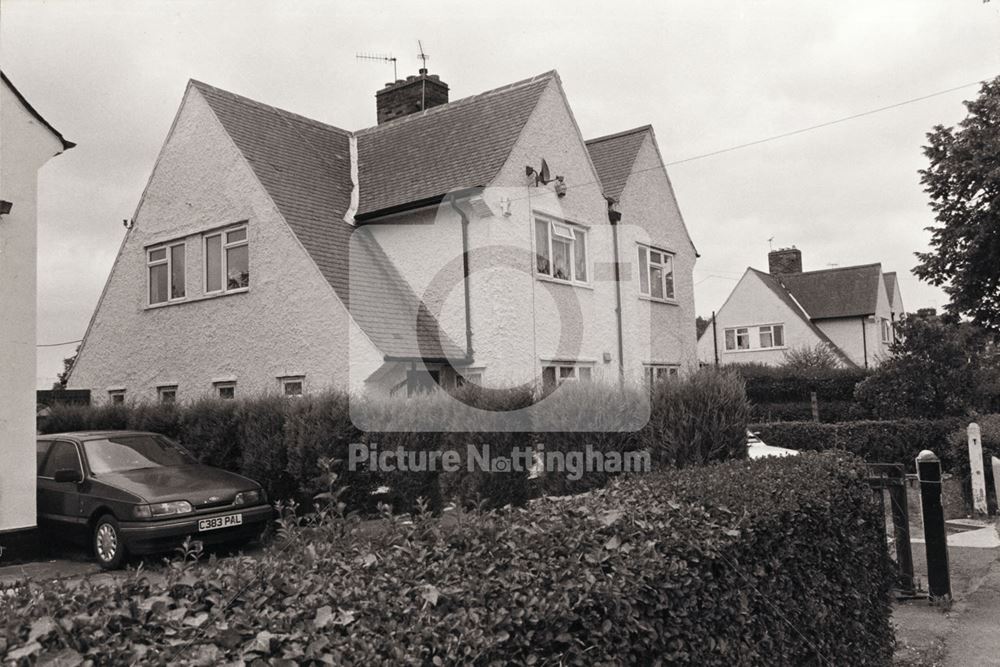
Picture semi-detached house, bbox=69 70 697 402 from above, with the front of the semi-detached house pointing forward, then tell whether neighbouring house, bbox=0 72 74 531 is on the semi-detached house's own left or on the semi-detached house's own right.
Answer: on the semi-detached house's own right

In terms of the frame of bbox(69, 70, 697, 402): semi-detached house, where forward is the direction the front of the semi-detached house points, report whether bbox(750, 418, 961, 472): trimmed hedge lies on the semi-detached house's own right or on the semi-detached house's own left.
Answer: on the semi-detached house's own left

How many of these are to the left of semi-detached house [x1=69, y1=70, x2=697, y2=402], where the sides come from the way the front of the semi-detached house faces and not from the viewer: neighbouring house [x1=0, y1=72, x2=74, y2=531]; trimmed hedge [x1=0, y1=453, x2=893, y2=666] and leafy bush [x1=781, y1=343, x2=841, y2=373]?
1

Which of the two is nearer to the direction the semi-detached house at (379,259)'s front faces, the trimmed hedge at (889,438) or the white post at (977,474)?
the white post

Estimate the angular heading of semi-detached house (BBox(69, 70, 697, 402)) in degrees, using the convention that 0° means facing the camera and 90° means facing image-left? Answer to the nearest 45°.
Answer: approximately 315°

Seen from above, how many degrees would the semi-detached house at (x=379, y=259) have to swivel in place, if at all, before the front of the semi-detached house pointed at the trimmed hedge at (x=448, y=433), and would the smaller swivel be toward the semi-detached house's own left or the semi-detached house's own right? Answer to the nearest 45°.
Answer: approximately 45° to the semi-detached house's own right

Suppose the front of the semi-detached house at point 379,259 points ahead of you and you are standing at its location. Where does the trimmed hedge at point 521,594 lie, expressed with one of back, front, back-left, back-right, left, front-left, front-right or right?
front-right

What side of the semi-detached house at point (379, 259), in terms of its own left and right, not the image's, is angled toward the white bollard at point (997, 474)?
front

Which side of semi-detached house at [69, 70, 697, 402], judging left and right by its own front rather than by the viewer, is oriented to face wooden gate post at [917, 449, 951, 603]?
front

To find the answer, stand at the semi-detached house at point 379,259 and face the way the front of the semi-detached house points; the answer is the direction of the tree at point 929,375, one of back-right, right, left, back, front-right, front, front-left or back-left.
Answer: front-left
